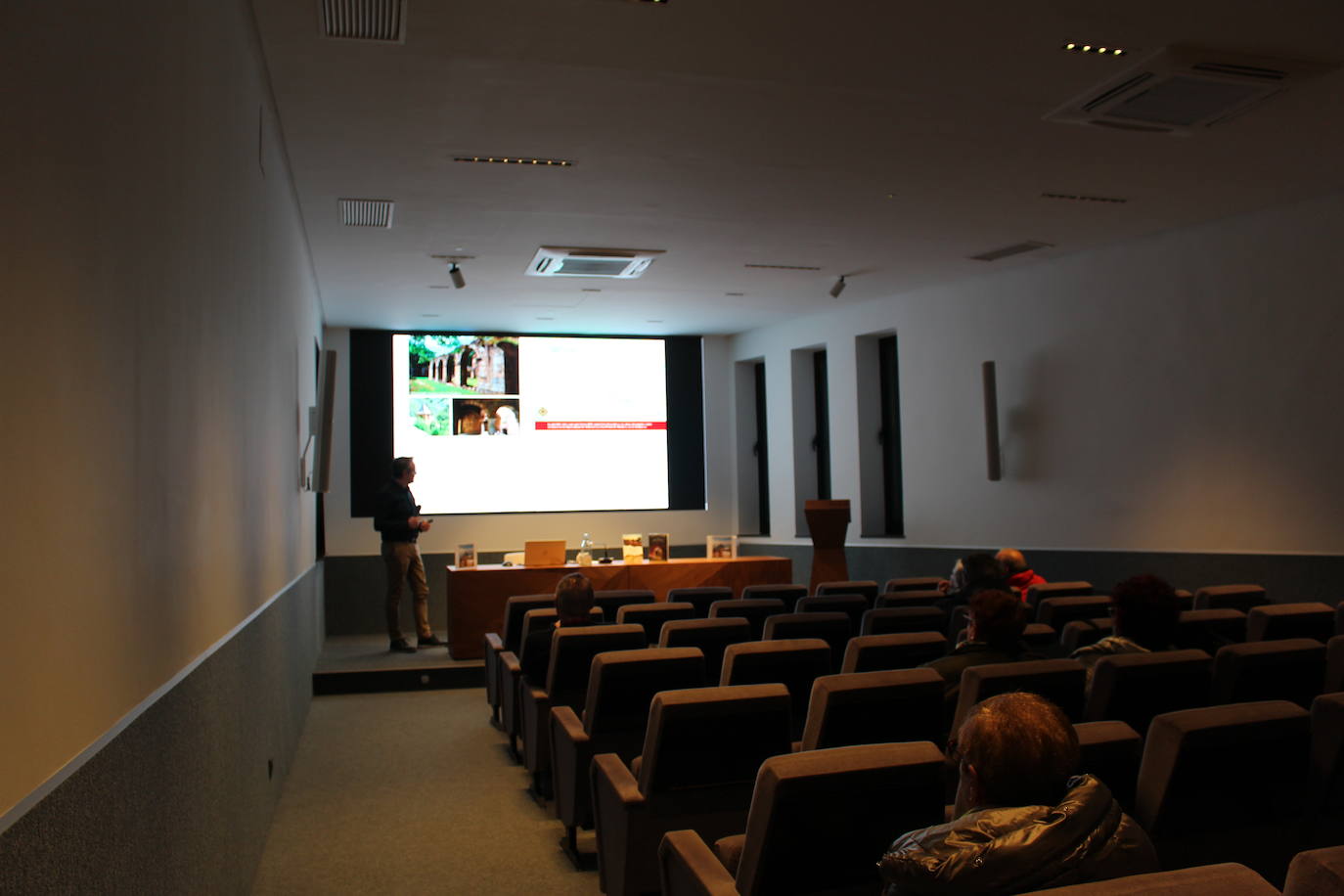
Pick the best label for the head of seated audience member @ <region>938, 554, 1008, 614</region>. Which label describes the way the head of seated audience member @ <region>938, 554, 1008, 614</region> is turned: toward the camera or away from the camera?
away from the camera

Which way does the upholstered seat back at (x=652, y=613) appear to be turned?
away from the camera

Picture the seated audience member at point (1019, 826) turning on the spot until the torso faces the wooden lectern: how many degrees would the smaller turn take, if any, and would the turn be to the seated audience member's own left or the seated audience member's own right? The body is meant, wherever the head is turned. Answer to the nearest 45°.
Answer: approximately 45° to the seated audience member's own right

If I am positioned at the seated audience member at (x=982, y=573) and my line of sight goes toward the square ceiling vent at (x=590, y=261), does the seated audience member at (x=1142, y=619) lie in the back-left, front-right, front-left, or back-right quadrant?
back-left

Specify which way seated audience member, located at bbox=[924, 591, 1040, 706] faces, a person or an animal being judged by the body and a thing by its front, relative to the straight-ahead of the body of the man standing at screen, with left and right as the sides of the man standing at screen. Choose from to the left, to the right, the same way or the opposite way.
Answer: to the left

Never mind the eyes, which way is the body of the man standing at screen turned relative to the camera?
to the viewer's right

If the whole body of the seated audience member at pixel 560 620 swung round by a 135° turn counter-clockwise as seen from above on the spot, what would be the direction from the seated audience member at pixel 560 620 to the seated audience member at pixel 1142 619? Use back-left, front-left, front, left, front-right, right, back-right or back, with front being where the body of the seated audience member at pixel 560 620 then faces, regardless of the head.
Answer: left

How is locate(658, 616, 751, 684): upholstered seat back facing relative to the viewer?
away from the camera

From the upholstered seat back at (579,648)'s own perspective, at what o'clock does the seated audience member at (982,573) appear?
The seated audience member is roughly at 2 o'clock from the upholstered seat back.

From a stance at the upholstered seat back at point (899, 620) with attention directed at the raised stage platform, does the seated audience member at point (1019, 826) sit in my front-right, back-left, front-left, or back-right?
back-left

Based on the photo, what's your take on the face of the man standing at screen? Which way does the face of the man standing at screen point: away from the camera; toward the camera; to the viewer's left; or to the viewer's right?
to the viewer's right

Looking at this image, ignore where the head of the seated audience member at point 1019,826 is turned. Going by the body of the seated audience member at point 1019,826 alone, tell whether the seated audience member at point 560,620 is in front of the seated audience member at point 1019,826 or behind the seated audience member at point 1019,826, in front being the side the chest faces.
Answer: in front

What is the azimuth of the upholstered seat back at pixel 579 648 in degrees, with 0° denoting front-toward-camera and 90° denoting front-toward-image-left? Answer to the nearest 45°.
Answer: approximately 180°

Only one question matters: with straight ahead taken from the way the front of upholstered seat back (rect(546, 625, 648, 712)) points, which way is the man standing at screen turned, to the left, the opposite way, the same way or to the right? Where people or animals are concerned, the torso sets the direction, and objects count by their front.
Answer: to the right

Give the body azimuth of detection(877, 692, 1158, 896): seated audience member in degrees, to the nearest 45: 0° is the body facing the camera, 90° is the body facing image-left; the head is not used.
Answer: approximately 135°

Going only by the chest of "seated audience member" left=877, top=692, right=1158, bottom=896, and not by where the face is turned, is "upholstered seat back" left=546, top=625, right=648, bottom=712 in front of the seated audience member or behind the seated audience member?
in front
